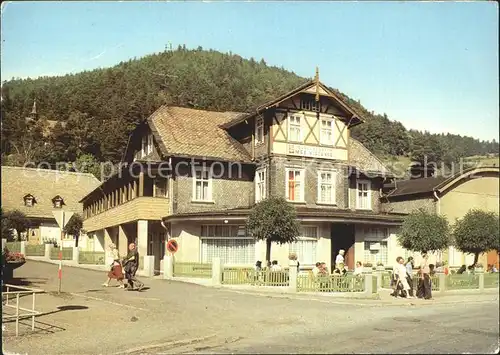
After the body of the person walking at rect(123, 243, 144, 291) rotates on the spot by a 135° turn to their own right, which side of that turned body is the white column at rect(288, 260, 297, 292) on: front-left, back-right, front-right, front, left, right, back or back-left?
front-right

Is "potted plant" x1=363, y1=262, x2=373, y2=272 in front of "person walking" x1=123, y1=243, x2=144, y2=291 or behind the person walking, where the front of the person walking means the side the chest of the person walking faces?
behind

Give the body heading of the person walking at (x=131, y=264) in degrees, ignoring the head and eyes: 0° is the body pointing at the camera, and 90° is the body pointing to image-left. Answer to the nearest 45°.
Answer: approximately 90°

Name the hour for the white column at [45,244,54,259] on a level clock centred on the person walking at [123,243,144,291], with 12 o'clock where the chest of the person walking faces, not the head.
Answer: The white column is roughly at 2 o'clock from the person walking.

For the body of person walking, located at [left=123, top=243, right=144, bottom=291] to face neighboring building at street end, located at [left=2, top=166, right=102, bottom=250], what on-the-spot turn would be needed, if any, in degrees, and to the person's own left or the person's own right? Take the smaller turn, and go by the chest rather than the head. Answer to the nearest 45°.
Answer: approximately 45° to the person's own right

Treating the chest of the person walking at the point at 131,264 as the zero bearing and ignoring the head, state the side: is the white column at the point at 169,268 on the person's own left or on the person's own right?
on the person's own right

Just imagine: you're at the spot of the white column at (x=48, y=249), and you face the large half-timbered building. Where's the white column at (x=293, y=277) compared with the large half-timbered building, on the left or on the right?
right
